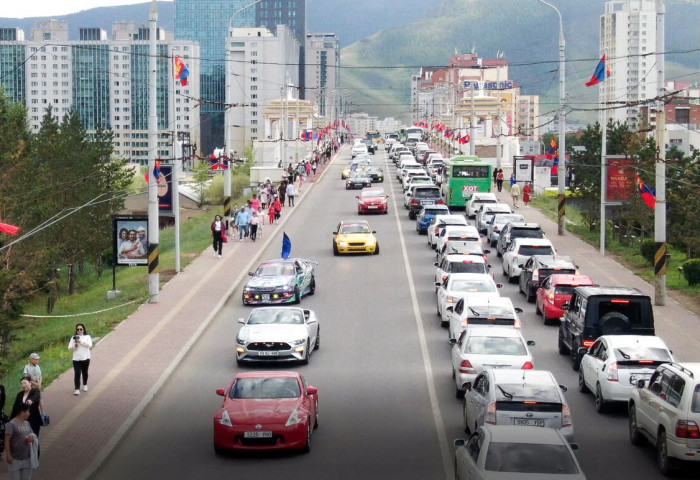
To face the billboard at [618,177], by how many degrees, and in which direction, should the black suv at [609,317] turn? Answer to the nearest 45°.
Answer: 0° — it already faces it

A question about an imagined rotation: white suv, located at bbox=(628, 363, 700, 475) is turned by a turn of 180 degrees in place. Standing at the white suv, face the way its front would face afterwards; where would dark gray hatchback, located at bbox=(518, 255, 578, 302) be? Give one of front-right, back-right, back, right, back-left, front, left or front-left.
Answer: back-left

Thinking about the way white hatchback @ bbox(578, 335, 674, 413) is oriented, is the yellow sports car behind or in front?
in front

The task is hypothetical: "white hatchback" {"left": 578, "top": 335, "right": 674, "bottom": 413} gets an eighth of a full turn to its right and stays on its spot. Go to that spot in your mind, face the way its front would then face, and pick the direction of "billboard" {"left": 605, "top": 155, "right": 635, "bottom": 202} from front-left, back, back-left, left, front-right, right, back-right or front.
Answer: front

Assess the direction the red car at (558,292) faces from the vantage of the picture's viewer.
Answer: facing away from the viewer and to the left of the viewer

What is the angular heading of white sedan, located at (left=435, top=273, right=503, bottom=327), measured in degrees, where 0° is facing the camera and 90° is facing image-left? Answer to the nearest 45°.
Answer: approximately 180°

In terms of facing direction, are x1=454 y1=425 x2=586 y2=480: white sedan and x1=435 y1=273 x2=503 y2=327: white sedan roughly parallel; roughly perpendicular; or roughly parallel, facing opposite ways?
roughly parallel

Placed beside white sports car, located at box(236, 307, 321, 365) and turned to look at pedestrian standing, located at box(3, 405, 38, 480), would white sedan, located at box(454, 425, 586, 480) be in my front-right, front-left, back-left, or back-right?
front-left

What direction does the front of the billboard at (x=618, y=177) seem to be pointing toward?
toward the camera

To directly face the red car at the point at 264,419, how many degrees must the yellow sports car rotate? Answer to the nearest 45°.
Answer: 0° — it already faces it

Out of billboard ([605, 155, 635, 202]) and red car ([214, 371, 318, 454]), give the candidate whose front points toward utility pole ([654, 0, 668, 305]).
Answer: the billboard

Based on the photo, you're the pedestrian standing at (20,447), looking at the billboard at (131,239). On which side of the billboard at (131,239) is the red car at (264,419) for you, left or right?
right

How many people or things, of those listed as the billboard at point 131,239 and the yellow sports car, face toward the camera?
2

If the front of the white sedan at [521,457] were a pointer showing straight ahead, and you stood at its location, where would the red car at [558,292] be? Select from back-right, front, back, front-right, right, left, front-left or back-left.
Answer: front

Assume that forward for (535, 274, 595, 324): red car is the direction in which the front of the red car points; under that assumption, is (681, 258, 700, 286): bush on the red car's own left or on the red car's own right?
on the red car's own right

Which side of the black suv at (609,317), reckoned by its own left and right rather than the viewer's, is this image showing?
back

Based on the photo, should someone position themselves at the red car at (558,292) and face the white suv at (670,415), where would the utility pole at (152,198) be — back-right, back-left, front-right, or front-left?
back-right

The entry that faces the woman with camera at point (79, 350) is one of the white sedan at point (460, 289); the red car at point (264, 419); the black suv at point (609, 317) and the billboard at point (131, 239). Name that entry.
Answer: the billboard

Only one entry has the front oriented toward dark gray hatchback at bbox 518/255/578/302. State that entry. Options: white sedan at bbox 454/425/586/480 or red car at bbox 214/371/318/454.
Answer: the white sedan

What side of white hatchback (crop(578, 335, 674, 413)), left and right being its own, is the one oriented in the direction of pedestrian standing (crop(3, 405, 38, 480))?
left

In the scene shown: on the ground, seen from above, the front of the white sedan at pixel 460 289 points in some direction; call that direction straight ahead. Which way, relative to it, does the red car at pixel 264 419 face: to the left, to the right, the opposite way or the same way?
the opposite way
